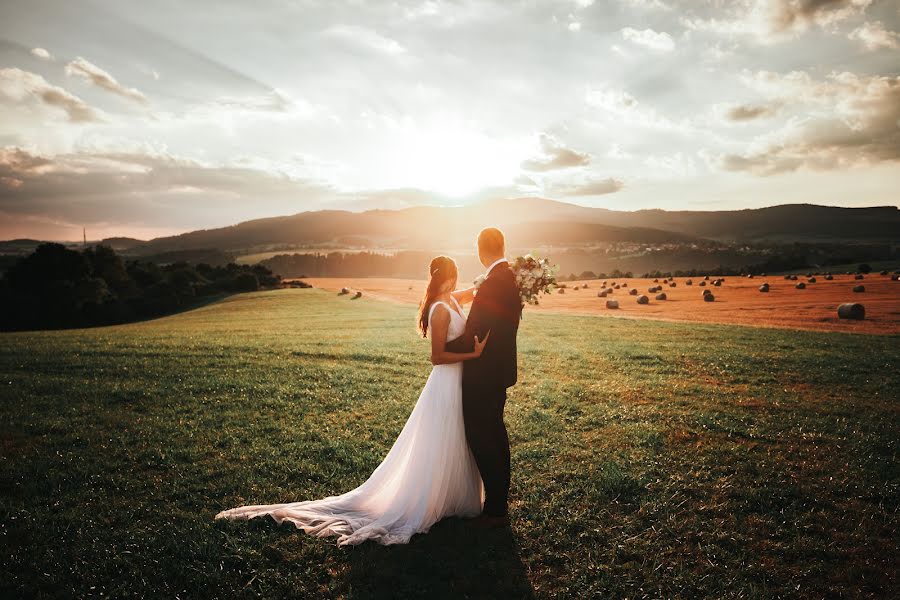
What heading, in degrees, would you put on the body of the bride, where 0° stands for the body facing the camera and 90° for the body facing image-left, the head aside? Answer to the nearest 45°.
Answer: approximately 270°

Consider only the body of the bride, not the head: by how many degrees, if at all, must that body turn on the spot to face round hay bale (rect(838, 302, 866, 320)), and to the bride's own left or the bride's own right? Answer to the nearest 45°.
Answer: approximately 45° to the bride's own left
